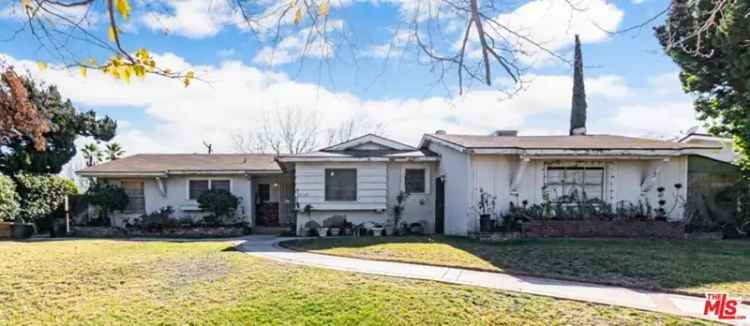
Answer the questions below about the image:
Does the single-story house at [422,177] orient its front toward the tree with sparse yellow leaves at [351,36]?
yes

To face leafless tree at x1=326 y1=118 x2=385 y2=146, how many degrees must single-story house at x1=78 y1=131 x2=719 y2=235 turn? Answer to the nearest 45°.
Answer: approximately 180°

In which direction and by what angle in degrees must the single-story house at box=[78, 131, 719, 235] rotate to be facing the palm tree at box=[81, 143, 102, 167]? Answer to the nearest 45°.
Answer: approximately 135° to its right

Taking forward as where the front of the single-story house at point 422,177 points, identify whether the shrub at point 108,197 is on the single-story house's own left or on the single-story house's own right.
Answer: on the single-story house's own right

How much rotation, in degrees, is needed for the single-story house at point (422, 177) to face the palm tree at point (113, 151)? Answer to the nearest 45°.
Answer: approximately 135° to its right

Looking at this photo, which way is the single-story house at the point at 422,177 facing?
toward the camera
